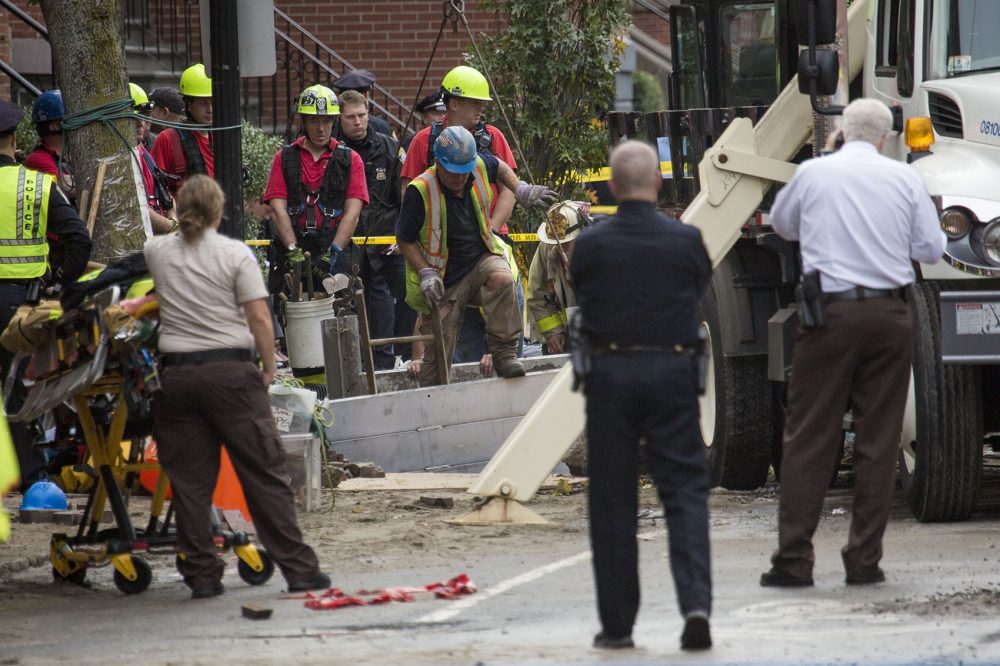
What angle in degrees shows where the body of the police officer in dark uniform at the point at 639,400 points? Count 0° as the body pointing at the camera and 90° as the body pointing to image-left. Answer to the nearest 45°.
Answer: approximately 180°

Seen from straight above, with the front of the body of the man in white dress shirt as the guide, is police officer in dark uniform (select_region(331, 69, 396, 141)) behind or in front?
in front

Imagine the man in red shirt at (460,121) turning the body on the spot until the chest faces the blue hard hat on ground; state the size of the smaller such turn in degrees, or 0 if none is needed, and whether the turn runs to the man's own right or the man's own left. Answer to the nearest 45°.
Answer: approximately 45° to the man's own right

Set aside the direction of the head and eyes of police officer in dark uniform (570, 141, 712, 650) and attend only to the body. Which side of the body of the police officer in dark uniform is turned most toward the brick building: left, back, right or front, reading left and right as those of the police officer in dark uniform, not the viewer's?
front

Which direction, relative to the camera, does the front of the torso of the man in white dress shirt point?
away from the camera

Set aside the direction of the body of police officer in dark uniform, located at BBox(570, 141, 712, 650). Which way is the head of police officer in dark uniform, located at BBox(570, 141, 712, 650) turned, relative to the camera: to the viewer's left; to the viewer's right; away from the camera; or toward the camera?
away from the camera

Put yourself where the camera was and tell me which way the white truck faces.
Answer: facing the viewer and to the right of the viewer

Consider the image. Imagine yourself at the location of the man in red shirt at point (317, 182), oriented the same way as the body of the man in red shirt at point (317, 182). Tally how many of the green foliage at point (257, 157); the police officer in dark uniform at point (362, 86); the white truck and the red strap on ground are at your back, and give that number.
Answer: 2

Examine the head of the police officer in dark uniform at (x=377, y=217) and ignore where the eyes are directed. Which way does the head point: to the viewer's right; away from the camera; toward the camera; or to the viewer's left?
toward the camera

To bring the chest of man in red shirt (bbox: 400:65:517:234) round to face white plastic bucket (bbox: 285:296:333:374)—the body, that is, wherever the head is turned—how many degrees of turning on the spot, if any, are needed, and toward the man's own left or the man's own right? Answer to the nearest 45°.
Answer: approximately 45° to the man's own right

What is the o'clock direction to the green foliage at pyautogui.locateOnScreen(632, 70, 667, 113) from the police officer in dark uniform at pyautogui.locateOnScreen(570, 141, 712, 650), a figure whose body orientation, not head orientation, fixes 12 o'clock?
The green foliage is roughly at 12 o'clock from the police officer in dark uniform.

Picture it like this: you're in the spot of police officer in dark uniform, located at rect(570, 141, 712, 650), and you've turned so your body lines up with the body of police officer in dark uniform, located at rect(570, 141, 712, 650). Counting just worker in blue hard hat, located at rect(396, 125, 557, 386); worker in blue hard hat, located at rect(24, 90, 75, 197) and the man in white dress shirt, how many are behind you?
0

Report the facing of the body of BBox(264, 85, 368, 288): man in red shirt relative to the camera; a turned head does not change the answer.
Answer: toward the camera

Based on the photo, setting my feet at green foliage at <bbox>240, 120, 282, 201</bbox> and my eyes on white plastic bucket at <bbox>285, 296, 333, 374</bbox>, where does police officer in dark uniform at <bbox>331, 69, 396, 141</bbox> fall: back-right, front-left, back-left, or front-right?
front-left

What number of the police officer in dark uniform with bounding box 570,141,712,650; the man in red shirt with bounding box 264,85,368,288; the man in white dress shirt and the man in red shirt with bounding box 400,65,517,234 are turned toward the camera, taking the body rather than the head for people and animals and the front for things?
2

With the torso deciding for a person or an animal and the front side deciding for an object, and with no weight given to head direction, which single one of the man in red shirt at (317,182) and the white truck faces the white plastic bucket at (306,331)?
the man in red shirt

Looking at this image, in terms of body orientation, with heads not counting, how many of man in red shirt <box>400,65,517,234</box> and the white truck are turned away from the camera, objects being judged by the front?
0

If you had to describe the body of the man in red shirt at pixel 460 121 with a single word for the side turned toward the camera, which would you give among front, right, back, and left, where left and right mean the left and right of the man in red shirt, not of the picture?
front

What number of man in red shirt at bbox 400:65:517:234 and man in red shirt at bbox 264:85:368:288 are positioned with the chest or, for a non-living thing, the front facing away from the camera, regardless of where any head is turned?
0

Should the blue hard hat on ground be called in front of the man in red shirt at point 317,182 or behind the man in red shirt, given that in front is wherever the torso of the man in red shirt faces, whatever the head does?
in front

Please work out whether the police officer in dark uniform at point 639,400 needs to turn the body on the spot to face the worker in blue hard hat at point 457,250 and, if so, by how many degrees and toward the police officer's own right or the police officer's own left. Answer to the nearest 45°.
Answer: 0° — they already face them
